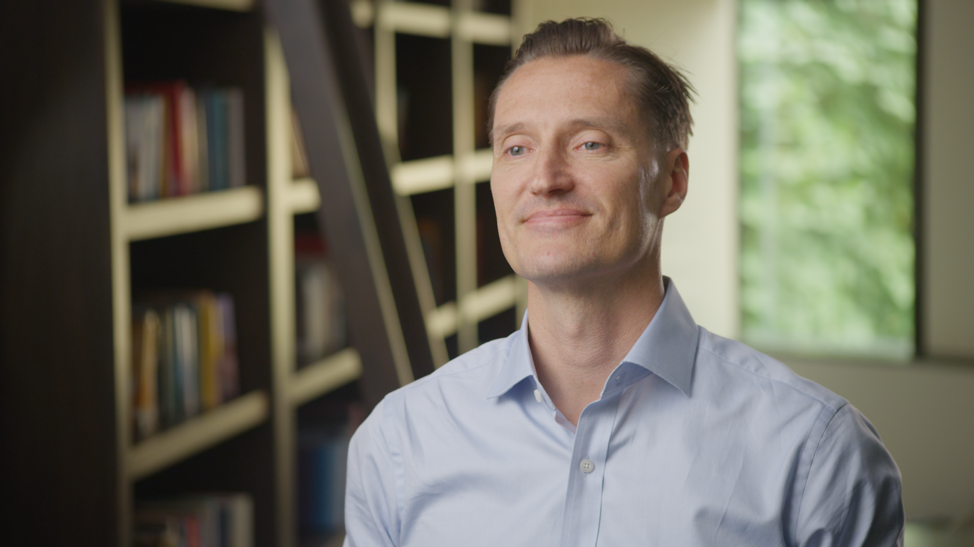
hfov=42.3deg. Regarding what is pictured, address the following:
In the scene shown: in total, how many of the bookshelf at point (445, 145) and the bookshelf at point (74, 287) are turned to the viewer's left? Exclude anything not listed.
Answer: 0

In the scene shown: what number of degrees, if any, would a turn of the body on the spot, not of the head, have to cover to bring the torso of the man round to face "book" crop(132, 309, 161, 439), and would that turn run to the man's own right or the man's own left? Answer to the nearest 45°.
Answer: approximately 90° to the man's own right

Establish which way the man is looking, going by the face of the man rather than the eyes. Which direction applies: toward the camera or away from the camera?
toward the camera

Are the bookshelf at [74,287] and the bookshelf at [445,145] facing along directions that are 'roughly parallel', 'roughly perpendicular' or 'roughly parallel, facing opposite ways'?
roughly parallel

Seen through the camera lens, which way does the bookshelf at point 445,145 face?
facing the viewer and to the right of the viewer

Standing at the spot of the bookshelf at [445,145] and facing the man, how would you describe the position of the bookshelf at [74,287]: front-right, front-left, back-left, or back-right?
front-right

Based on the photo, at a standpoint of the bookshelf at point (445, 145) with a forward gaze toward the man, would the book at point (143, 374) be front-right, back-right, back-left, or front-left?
front-right

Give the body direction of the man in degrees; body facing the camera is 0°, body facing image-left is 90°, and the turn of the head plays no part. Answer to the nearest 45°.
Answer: approximately 45°

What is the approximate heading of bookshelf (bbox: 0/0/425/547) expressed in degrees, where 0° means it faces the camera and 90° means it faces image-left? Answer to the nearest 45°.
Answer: approximately 315°
